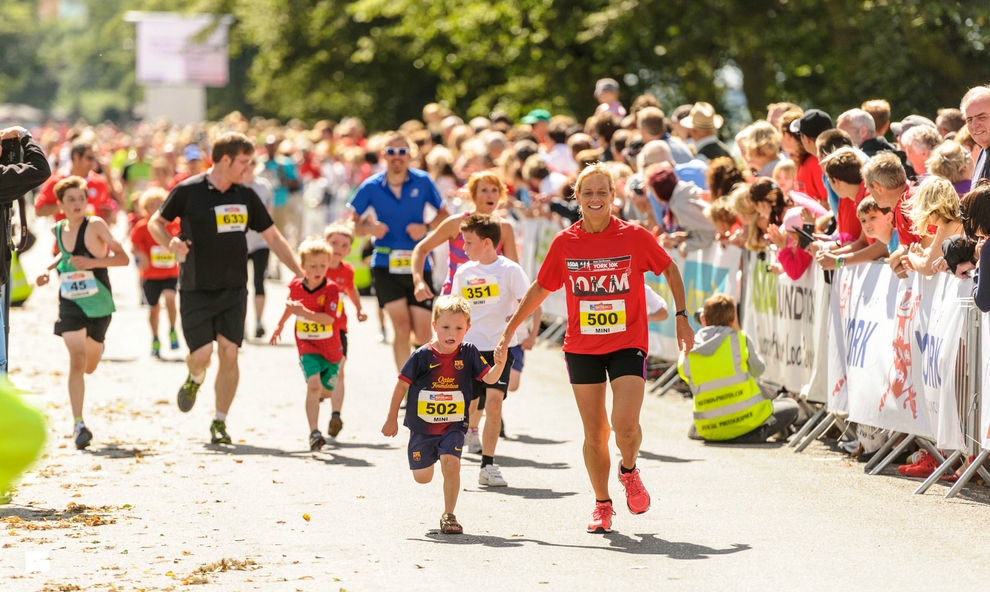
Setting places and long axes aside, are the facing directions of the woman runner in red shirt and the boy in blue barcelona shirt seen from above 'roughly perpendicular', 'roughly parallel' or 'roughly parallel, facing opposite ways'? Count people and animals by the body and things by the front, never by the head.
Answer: roughly parallel

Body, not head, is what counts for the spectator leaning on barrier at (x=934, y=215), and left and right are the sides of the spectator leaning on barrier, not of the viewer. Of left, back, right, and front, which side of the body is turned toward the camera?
left

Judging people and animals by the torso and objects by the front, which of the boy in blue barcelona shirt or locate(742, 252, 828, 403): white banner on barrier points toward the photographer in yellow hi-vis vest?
the white banner on barrier

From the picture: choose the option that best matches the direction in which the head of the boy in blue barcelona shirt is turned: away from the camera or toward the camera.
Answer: toward the camera

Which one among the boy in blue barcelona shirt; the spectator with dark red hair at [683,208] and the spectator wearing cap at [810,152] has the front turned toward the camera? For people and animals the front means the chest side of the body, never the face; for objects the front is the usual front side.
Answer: the boy in blue barcelona shirt

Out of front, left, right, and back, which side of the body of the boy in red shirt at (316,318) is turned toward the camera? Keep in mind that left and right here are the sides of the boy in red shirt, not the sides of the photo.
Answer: front

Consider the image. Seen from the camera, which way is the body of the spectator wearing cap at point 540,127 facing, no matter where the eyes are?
to the viewer's left

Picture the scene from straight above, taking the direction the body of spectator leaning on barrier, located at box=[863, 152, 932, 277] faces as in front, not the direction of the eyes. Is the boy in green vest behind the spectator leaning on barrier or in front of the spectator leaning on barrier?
in front

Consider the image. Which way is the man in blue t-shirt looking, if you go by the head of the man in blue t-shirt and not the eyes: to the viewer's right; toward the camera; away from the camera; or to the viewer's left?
toward the camera

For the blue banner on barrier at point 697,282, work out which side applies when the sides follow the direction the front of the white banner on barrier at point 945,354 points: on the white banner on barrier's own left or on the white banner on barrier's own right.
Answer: on the white banner on barrier's own right

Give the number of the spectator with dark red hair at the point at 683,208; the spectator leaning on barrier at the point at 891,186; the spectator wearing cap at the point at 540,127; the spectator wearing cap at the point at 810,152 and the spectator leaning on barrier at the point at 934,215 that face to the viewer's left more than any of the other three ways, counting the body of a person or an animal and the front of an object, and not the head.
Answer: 5

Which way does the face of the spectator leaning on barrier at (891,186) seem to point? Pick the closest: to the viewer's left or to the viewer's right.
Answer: to the viewer's left

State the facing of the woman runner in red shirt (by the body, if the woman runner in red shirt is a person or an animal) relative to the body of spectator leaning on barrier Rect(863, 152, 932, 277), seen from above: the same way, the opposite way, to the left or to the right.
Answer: to the left

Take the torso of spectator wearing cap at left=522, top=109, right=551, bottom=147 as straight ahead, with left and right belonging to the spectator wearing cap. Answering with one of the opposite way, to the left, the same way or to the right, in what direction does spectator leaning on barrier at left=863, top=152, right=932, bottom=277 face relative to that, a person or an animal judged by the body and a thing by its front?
the same way

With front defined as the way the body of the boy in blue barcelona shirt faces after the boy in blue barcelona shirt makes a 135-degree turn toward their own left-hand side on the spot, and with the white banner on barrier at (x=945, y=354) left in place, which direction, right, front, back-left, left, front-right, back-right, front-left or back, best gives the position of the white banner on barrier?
front-right

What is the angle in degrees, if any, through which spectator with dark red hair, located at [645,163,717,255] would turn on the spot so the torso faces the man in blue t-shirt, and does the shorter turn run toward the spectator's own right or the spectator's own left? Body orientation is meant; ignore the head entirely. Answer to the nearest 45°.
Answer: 0° — they already face them

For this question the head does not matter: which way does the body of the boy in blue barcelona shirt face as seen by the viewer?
toward the camera

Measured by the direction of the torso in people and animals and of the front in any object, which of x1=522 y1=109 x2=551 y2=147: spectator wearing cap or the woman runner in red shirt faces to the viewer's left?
the spectator wearing cap

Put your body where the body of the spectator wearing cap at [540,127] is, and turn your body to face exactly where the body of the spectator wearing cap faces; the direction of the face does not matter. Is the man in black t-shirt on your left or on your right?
on your left

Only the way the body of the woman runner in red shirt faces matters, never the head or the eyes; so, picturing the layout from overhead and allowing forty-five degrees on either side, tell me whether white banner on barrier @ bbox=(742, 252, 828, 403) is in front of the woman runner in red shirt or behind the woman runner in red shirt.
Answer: behind
